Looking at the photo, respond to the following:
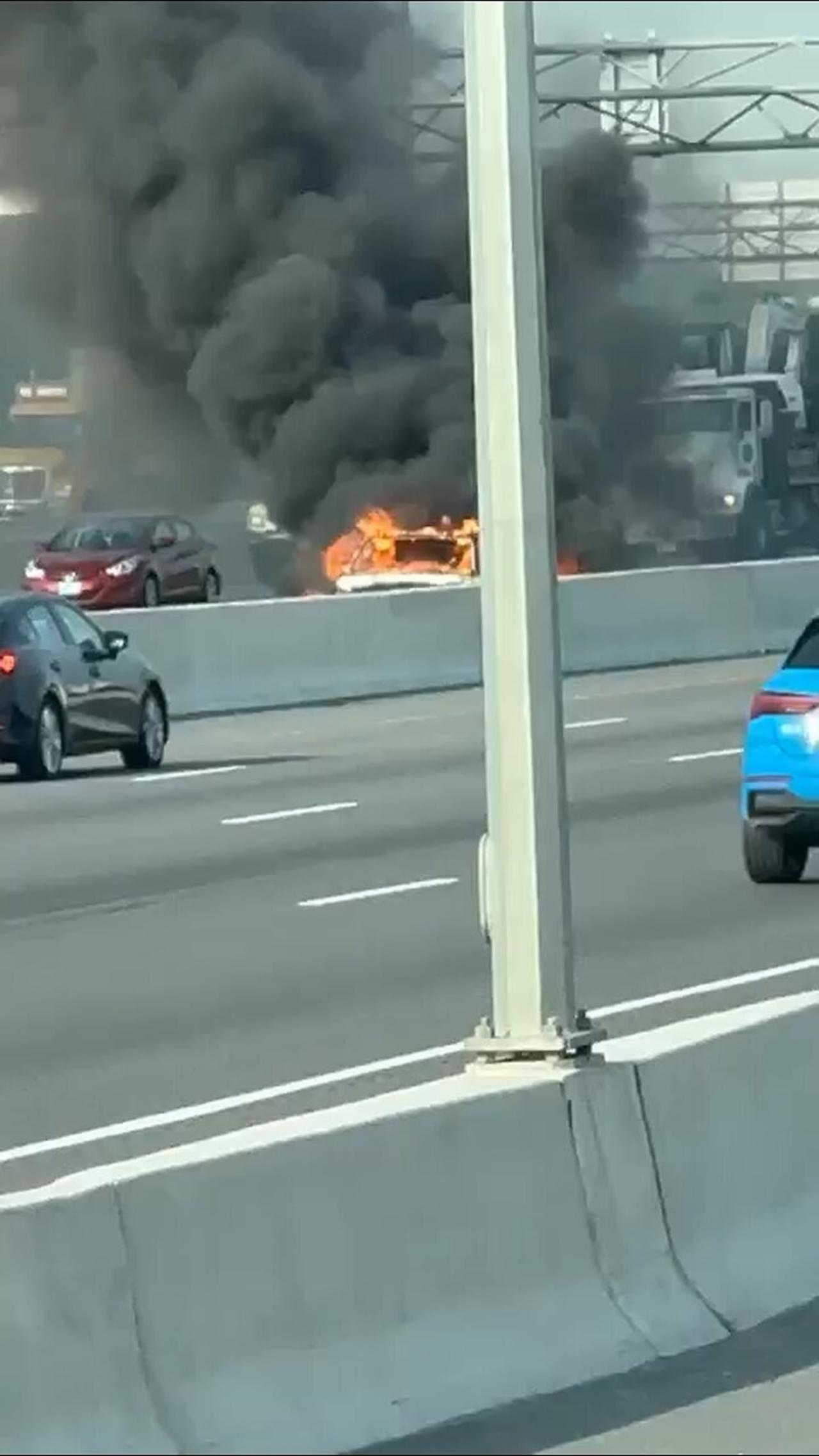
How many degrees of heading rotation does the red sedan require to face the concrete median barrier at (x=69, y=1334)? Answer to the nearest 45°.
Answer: approximately 45° to its left

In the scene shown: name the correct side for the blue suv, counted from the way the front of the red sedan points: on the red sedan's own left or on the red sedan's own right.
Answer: on the red sedan's own left

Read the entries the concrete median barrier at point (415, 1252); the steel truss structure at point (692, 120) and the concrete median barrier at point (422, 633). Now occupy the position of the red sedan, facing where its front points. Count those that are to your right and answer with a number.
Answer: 0

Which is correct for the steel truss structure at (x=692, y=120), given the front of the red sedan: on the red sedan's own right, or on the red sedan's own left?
on the red sedan's own left

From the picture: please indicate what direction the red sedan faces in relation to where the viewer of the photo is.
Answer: facing the viewer and to the left of the viewer

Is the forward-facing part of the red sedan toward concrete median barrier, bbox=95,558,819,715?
no

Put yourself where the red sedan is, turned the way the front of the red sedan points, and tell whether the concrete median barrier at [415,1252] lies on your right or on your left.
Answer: on your left
